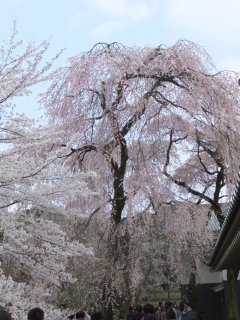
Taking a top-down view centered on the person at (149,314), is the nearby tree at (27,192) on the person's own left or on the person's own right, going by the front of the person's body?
on the person's own left

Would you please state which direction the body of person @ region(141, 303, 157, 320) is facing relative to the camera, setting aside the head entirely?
away from the camera
